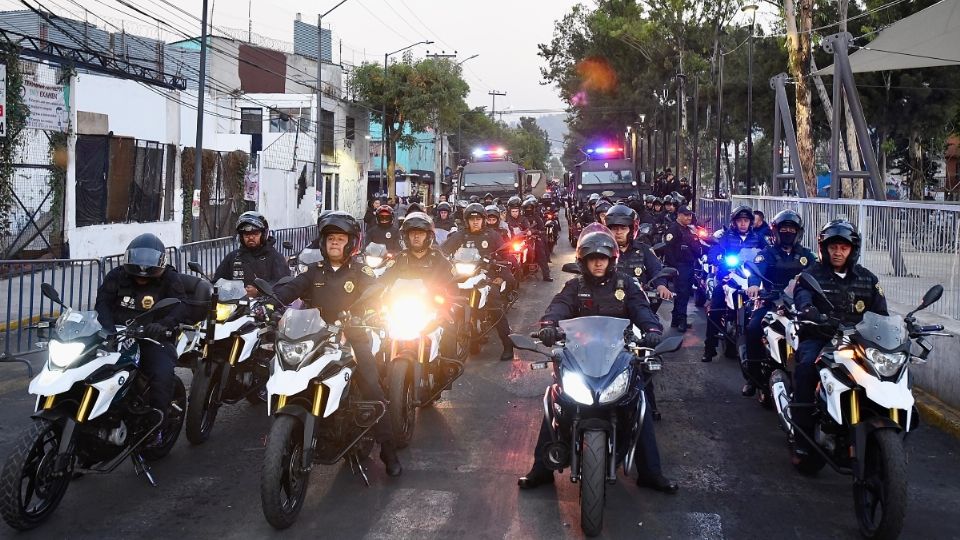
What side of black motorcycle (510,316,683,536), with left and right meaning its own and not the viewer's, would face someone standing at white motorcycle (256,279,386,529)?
right

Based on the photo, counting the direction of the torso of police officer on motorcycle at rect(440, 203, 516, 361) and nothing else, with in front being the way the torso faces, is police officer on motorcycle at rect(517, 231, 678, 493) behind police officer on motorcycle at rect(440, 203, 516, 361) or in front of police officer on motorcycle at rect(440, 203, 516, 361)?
in front

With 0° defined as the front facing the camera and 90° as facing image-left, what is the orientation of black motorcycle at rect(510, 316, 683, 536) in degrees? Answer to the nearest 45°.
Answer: approximately 0°

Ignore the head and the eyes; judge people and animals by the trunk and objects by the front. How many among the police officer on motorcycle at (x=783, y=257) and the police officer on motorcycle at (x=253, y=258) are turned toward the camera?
2

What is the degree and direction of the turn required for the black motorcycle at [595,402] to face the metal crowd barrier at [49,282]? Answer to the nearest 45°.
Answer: approximately 135° to its right

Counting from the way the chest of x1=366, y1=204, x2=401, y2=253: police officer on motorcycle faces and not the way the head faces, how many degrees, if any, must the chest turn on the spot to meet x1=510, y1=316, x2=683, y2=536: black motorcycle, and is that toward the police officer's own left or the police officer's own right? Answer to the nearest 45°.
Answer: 0° — they already face it
